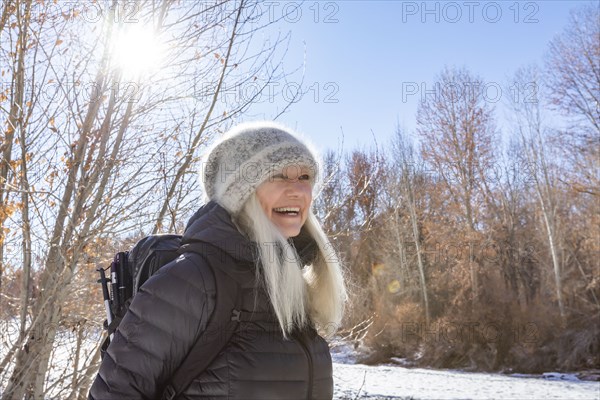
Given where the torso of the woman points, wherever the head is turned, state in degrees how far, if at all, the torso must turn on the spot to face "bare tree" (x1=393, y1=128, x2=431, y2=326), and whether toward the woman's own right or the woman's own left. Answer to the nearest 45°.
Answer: approximately 135° to the woman's own left

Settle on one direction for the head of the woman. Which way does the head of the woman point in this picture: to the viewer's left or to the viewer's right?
to the viewer's right

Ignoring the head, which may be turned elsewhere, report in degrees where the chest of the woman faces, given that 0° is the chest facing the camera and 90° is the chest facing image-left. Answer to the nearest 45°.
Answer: approximately 315°
